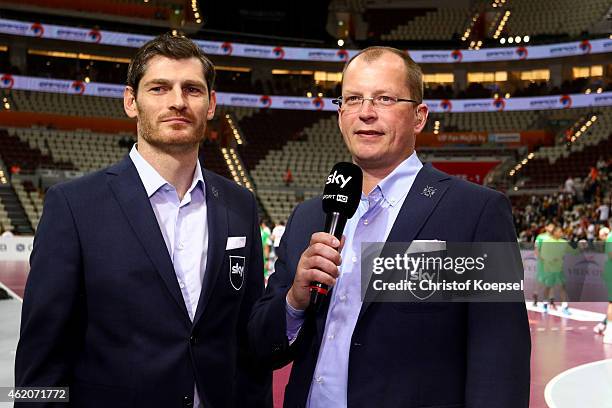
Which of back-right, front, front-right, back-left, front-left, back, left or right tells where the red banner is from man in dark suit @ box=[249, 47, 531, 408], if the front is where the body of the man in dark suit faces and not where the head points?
back-right

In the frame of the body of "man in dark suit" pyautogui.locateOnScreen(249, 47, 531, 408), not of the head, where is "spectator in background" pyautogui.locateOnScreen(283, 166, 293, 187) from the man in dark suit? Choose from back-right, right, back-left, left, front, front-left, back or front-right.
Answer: back-right

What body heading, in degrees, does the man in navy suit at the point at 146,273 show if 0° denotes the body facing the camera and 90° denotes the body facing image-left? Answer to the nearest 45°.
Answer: approximately 315°

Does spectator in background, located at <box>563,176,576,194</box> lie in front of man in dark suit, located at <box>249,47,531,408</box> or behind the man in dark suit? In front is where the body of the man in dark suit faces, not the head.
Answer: behind

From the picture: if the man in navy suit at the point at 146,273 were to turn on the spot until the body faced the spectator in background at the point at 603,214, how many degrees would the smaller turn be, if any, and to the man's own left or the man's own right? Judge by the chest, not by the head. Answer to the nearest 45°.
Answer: approximately 90° to the man's own left

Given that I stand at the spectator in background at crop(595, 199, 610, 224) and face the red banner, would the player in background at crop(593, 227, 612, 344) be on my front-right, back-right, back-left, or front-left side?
back-left

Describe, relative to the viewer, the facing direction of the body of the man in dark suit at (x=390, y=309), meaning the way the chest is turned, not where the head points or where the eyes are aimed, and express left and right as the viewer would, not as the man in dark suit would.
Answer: facing the viewer and to the left of the viewer

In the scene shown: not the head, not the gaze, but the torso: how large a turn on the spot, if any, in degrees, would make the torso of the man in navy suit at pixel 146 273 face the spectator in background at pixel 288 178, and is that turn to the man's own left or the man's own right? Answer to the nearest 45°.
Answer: approximately 135° to the man's own left
